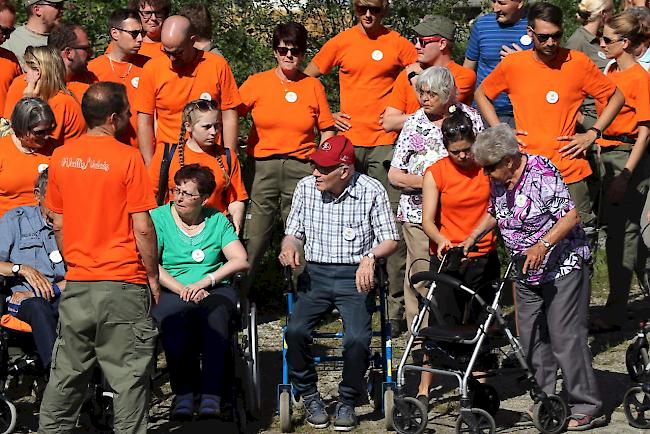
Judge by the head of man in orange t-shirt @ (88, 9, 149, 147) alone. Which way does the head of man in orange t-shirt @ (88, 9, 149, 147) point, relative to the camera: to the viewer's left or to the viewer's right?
to the viewer's right

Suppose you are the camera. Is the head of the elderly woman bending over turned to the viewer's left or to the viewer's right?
to the viewer's left

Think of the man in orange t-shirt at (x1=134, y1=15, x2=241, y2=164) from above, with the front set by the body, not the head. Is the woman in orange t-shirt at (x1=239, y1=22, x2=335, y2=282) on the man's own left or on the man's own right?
on the man's own left

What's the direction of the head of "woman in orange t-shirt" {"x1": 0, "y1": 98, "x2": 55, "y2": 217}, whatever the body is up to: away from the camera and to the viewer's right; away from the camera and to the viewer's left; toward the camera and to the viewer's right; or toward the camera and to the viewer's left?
toward the camera and to the viewer's right

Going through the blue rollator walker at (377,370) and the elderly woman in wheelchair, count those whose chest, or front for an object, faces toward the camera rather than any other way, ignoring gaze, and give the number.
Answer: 2

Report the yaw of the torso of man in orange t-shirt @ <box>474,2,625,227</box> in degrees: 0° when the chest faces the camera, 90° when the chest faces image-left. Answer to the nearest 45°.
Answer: approximately 0°
